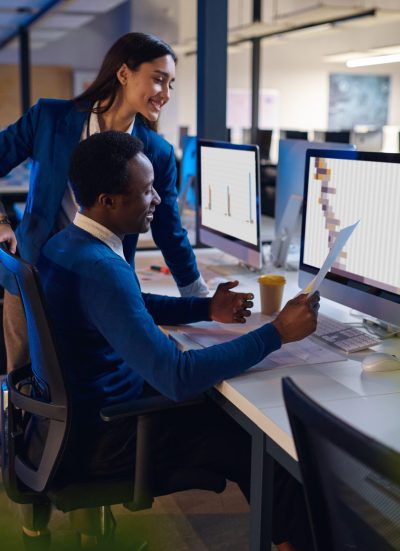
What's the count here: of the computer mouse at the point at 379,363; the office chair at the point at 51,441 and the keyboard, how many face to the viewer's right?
2

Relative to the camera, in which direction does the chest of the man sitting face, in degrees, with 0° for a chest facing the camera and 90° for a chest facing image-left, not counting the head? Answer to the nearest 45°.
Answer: approximately 270°

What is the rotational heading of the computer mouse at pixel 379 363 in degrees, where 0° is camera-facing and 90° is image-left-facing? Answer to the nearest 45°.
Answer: approximately 270°

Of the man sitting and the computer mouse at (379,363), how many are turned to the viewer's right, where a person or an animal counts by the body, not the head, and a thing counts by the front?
2

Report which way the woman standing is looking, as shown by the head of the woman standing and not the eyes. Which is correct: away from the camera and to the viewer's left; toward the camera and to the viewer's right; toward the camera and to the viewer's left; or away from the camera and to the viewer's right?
toward the camera and to the viewer's right

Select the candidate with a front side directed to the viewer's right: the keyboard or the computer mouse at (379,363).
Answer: the computer mouse

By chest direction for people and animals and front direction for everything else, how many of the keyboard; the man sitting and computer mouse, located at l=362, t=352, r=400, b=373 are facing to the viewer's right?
2
